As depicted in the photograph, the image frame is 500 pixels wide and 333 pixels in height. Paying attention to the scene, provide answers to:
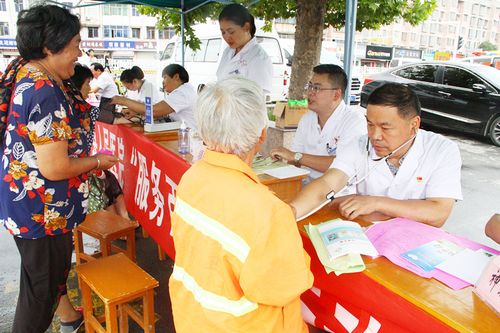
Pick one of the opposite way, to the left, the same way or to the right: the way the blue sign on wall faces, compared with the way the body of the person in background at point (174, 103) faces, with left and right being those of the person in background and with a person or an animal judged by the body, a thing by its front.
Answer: to the left

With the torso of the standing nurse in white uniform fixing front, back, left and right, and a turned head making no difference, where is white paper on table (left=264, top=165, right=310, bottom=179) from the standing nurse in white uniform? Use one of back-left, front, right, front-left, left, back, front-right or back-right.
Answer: front-left

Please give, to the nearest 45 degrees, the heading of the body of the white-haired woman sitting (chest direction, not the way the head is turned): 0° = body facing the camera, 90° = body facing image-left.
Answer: approximately 225°

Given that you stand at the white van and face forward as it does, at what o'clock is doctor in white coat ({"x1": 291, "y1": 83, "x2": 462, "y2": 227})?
The doctor in white coat is roughly at 9 o'clock from the white van.

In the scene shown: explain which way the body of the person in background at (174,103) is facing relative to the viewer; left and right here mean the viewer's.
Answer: facing to the left of the viewer

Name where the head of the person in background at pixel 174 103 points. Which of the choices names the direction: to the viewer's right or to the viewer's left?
to the viewer's left

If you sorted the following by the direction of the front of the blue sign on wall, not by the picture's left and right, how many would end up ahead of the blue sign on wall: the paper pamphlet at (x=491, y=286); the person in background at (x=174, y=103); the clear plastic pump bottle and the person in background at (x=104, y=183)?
4

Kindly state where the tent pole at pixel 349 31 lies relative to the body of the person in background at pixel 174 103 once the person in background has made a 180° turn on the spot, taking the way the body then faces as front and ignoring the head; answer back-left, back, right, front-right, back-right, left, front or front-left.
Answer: front

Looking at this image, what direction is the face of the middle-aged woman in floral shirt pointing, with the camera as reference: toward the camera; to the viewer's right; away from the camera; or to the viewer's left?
to the viewer's right
